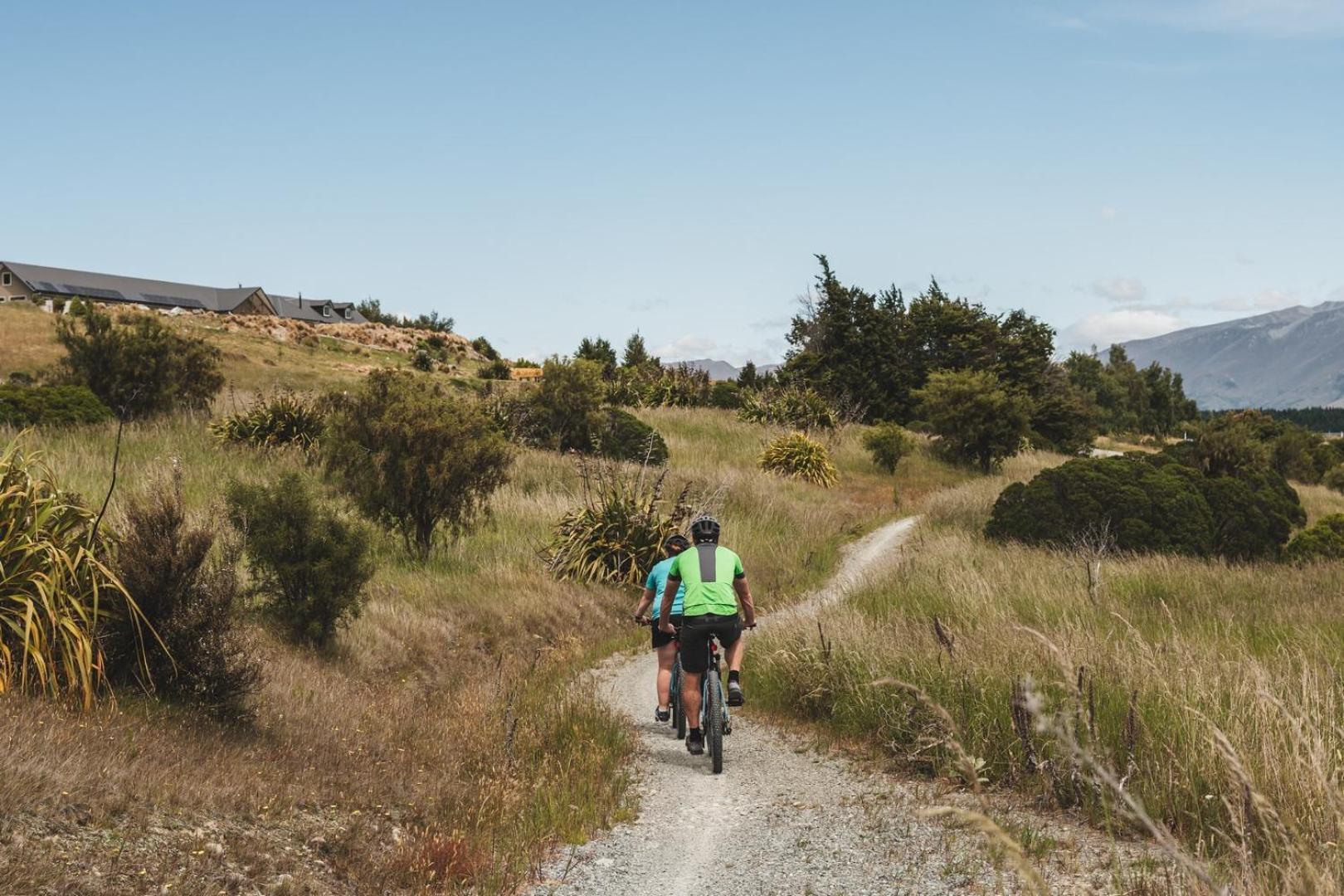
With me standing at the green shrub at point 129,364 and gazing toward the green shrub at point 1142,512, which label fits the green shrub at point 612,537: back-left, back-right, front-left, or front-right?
front-right

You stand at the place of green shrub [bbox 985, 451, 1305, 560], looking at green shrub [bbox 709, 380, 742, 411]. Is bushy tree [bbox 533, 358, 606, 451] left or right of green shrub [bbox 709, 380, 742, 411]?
left

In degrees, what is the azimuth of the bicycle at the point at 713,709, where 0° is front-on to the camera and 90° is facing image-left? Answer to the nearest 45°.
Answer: approximately 180°

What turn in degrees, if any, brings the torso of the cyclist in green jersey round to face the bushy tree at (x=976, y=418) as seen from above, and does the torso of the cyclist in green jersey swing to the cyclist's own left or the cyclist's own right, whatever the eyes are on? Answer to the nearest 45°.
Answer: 0° — they already face it

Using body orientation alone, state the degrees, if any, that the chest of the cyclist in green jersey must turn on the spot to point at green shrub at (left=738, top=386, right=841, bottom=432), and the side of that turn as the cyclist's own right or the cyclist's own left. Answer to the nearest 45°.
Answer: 0° — they already face it

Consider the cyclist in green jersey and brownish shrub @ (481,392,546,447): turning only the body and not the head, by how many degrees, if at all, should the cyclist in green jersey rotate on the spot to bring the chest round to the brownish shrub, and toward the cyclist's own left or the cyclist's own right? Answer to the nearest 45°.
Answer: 0° — they already face it

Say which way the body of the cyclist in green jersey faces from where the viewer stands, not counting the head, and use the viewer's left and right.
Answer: facing away from the viewer

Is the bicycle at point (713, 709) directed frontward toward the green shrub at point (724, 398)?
yes

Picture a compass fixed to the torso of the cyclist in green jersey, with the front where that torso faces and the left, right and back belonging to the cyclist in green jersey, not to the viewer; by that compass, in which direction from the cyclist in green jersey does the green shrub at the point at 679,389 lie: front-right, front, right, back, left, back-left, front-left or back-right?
front

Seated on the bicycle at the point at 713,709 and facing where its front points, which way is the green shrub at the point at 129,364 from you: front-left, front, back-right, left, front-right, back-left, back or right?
front-left

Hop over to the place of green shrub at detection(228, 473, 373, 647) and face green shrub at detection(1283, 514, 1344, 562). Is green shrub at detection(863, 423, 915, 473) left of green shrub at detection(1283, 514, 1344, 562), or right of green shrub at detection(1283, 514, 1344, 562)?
left

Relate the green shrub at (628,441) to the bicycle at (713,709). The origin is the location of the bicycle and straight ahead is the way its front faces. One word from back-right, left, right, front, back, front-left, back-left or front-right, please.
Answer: front

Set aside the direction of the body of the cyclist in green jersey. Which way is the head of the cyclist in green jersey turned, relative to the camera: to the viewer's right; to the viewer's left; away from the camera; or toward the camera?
away from the camera

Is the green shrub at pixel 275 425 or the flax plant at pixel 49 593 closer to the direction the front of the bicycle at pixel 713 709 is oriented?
the green shrub

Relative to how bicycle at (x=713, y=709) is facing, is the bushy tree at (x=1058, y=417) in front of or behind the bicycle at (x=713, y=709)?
in front

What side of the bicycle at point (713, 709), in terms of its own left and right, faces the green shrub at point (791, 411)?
front
